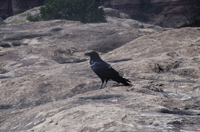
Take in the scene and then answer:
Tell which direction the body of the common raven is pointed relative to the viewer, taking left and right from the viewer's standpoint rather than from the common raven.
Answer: facing to the left of the viewer

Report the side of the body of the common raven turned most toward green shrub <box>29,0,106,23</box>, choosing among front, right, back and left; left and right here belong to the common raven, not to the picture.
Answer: right
